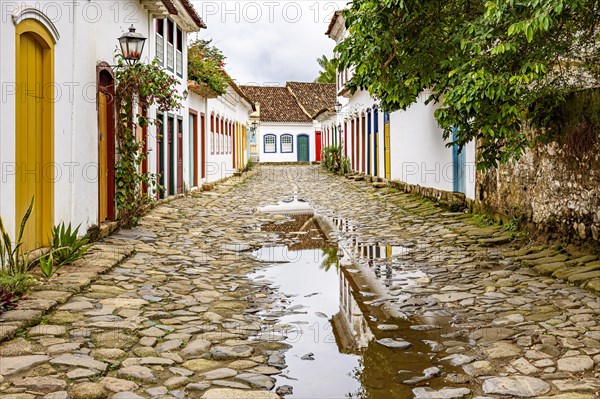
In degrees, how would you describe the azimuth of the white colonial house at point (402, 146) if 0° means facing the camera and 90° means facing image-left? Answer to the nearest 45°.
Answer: approximately 45°

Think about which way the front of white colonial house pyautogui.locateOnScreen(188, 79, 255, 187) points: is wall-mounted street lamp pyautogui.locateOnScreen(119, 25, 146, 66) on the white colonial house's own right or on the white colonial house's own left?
on the white colonial house's own right

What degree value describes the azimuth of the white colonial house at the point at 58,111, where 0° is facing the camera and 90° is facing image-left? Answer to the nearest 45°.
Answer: approximately 315°

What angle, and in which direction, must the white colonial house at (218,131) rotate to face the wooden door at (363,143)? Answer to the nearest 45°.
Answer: approximately 45° to its left
